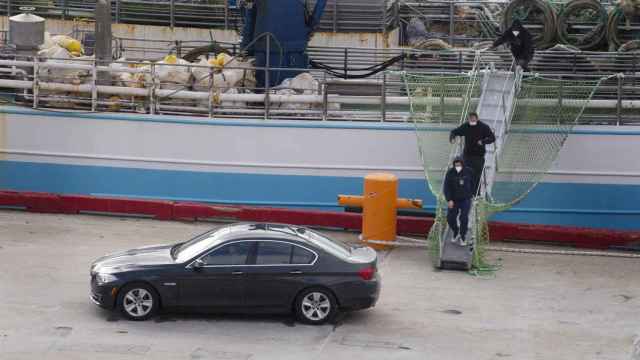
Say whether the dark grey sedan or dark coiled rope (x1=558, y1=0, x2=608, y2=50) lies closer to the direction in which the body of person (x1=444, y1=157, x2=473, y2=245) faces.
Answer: the dark grey sedan

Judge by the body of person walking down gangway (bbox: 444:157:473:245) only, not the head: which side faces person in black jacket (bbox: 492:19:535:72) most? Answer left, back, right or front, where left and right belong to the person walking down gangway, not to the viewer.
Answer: back

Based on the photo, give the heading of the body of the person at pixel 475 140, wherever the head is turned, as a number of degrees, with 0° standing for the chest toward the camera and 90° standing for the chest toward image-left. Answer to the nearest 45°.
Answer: approximately 0°

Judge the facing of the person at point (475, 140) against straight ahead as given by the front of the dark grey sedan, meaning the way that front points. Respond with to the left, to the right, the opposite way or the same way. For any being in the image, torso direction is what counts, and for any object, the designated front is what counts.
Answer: to the left

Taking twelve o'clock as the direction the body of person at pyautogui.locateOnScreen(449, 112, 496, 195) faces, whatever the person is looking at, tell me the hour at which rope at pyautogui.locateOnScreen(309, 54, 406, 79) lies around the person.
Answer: The rope is roughly at 5 o'clock from the person.

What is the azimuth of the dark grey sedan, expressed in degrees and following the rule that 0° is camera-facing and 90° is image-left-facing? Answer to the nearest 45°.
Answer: approximately 90°

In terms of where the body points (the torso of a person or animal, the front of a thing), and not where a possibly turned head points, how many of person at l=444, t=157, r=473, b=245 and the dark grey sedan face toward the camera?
1

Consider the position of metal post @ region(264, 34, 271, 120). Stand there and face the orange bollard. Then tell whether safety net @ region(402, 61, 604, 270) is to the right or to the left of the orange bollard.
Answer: left

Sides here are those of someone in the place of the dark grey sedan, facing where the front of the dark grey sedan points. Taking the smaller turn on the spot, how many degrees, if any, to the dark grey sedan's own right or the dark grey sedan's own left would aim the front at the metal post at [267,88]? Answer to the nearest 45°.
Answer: approximately 90° to the dark grey sedan's own right
